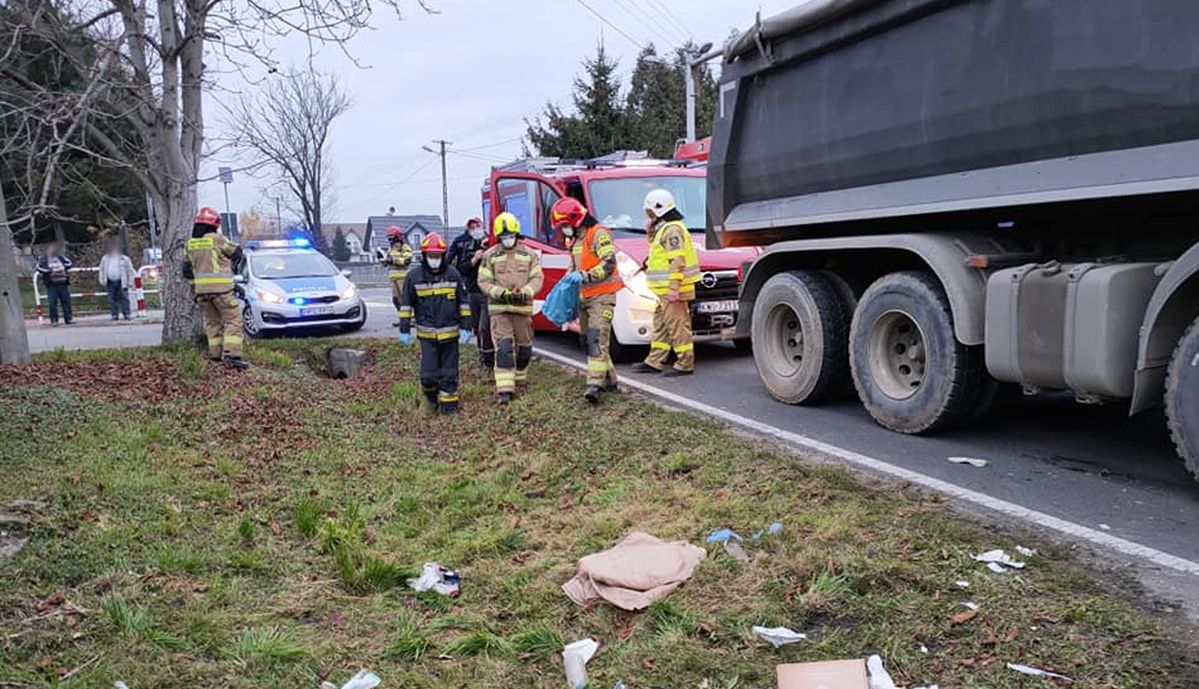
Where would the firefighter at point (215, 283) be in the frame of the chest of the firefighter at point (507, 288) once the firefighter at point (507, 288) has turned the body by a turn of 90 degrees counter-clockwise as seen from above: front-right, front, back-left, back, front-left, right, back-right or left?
back-left

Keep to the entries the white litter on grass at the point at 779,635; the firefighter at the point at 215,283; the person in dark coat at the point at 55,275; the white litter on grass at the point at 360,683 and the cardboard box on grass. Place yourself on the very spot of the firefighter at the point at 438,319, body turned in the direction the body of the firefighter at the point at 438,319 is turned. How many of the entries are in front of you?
3

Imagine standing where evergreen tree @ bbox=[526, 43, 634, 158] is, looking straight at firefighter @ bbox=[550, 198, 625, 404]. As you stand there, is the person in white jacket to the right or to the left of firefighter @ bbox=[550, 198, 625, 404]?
right

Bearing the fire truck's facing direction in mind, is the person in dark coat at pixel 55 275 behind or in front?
behind

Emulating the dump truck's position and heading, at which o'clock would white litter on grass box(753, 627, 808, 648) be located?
The white litter on grass is roughly at 2 o'clock from the dump truck.

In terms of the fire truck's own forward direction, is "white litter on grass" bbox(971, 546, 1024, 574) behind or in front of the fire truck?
in front

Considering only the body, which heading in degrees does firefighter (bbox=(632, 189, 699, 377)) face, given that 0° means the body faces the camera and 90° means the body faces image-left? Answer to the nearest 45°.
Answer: approximately 90°

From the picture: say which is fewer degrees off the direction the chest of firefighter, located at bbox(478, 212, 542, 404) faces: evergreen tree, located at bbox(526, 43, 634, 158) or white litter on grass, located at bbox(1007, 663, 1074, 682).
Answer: the white litter on grass

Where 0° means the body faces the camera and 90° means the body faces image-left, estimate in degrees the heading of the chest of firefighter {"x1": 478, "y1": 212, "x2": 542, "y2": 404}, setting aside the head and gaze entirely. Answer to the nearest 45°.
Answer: approximately 0°
